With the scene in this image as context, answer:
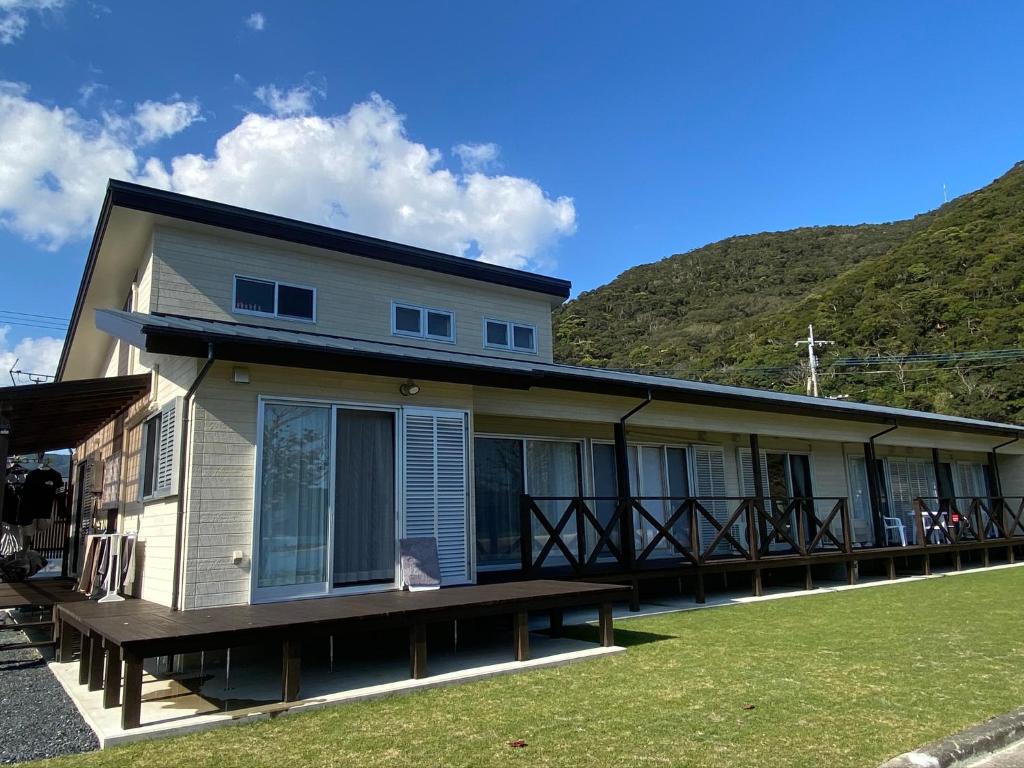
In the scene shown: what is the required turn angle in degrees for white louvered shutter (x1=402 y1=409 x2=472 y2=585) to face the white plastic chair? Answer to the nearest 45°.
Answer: approximately 135° to its left

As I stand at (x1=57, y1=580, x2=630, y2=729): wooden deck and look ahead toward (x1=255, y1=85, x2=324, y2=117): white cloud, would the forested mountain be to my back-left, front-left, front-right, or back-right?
front-right

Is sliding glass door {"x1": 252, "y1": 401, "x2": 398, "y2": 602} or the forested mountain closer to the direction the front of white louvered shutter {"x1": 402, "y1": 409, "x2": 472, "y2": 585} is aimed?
the sliding glass door

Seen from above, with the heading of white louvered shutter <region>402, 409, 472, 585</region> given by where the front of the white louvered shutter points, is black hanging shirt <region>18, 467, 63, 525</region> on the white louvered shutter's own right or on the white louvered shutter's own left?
on the white louvered shutter's own right

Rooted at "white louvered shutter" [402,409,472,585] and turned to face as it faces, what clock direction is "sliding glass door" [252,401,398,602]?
The sliding glass door is roughly at 2 o'clock from the white louvered shutter.

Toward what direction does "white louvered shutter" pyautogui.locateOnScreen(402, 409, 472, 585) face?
toward the camera

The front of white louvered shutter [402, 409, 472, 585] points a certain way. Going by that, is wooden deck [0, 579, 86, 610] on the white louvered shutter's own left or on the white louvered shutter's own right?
on the white louvered shutter's own right
